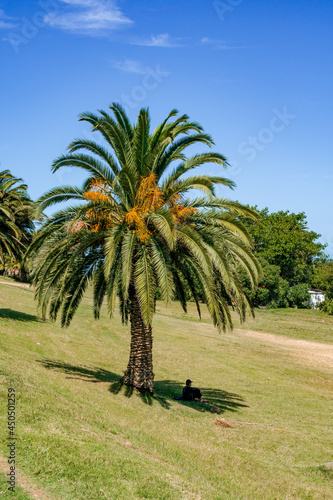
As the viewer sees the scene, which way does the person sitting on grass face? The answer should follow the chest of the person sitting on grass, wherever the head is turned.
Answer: to the viewer's right
